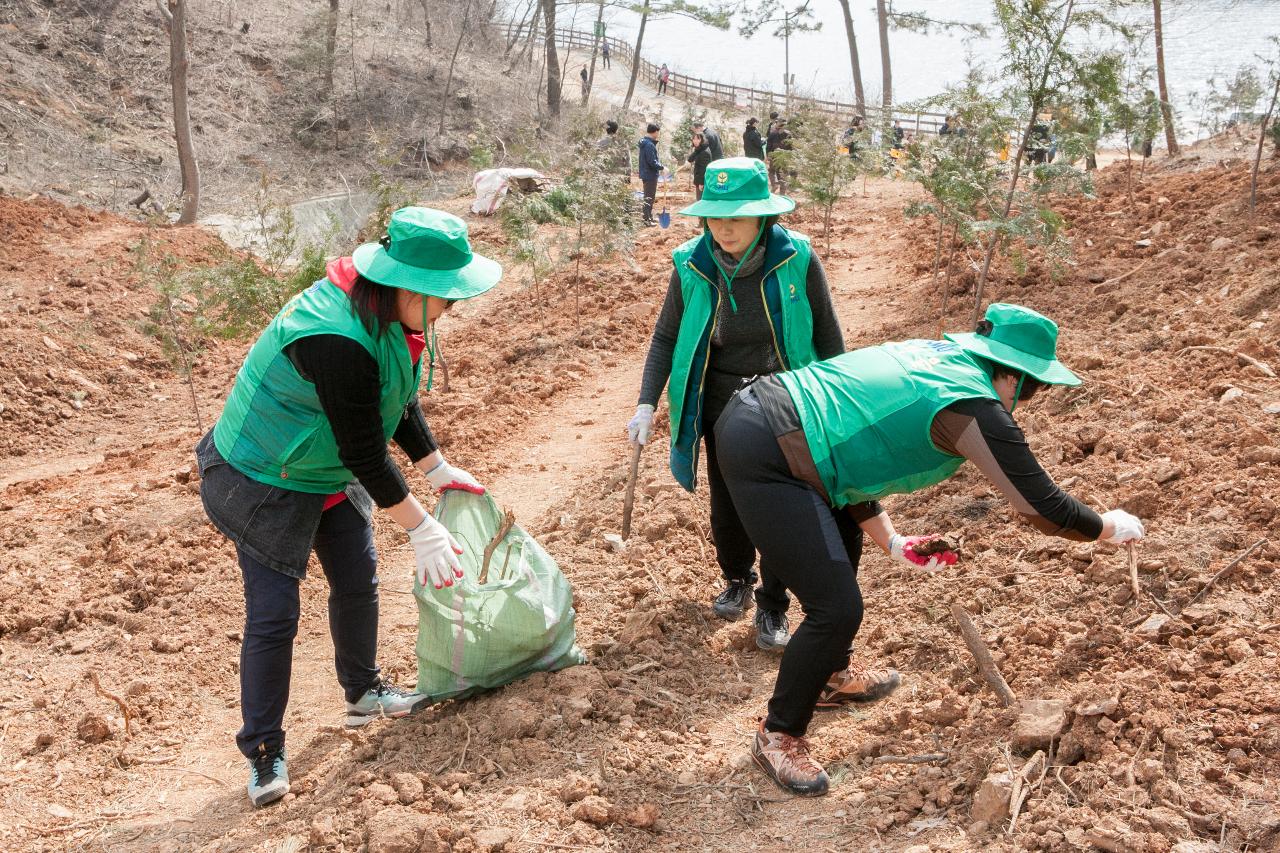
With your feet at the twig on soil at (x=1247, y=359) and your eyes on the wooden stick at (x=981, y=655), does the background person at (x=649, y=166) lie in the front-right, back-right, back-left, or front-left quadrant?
back-right

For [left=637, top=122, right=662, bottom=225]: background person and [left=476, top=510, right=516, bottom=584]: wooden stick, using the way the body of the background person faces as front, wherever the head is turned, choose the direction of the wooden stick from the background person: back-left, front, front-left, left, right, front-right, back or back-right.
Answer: right

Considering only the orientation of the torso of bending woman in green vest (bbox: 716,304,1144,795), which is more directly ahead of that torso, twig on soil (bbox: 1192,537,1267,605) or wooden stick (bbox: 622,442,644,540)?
the twig on soil

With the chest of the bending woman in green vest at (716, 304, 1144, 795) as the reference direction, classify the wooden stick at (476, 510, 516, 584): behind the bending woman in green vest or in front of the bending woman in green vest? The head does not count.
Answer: behind

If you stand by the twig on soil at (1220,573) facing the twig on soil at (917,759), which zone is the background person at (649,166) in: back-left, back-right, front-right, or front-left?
back-right

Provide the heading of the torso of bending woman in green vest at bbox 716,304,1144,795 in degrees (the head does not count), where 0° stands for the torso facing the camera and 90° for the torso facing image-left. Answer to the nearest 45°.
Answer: approximately 270°

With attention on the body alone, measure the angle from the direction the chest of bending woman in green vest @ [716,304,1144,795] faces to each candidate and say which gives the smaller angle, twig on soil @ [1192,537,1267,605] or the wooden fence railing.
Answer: the twig on soil

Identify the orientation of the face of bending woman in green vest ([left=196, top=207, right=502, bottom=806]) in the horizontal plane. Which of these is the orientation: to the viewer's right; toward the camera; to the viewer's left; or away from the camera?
to the viewer's right

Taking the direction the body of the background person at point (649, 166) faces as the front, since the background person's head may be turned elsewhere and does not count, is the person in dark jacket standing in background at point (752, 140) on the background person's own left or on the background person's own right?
on the background person's own left
